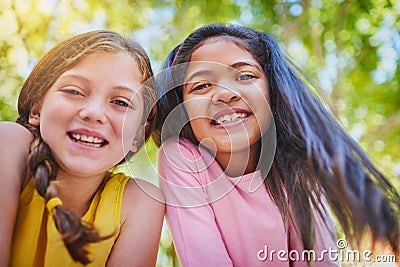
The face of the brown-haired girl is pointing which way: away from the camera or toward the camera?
toward the camera

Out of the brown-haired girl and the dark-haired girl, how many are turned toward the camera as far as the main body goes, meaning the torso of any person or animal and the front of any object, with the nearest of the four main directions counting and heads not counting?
2

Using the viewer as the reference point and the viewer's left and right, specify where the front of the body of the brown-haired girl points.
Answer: facing the viewer

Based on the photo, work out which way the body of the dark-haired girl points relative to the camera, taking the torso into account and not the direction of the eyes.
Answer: toward the camera

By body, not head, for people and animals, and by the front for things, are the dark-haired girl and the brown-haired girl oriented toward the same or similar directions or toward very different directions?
same or similar directions

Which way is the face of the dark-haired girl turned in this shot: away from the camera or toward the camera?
toward the camera
